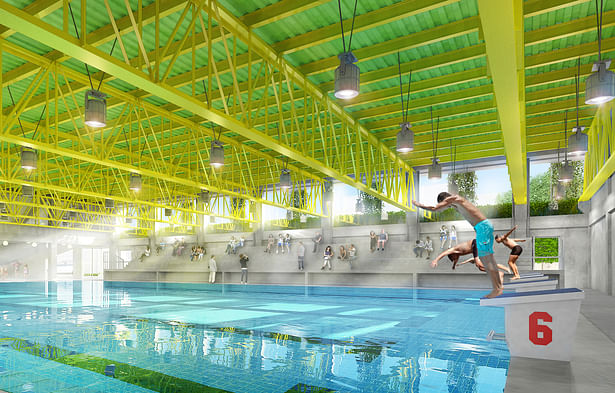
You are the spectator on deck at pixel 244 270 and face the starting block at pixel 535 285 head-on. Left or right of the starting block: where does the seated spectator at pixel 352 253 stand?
left

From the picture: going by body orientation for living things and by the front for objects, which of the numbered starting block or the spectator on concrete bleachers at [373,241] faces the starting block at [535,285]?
the spectator on concrete bleachers

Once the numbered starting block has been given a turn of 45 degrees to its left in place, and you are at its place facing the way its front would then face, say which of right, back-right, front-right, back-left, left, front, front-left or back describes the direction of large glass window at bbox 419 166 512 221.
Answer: back-right

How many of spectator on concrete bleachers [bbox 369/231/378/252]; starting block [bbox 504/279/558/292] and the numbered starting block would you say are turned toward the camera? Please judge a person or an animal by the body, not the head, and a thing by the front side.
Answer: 1

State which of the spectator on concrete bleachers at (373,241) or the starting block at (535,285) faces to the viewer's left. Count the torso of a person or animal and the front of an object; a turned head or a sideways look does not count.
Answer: the starting block

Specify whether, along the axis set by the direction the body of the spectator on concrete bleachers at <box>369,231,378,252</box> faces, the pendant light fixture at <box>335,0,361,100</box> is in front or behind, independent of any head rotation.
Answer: in front

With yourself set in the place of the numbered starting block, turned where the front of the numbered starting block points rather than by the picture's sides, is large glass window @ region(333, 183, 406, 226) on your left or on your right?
on your right

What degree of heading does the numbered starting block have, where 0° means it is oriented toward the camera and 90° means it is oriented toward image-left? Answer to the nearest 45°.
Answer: approximately 90°

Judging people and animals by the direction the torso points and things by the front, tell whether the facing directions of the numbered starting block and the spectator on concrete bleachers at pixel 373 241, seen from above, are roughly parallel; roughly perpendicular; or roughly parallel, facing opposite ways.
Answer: roughly perpendicular

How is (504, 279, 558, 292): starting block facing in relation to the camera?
to the viewer's left

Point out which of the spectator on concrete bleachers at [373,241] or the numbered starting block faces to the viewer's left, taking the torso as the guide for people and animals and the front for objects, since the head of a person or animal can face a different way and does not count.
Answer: the numbered starting block

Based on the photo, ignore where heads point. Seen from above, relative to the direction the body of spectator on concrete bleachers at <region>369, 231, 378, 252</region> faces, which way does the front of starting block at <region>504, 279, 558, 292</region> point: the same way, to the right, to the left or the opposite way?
to the right
